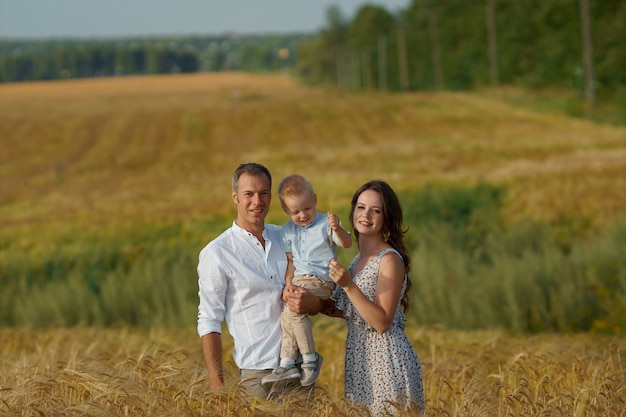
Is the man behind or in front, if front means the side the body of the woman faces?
in front

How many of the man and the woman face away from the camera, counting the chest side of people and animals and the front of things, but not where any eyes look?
0

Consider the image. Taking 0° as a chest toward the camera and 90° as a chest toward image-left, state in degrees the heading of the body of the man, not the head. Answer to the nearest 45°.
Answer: approximately 315°

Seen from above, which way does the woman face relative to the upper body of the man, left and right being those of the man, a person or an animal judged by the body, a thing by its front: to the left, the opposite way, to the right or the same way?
to the right

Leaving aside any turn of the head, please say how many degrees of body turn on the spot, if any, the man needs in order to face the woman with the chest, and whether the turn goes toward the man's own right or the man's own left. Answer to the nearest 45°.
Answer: approximately 45° to the man's own left

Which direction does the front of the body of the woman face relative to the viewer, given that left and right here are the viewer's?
facing the viewer and to the left of the viewer
